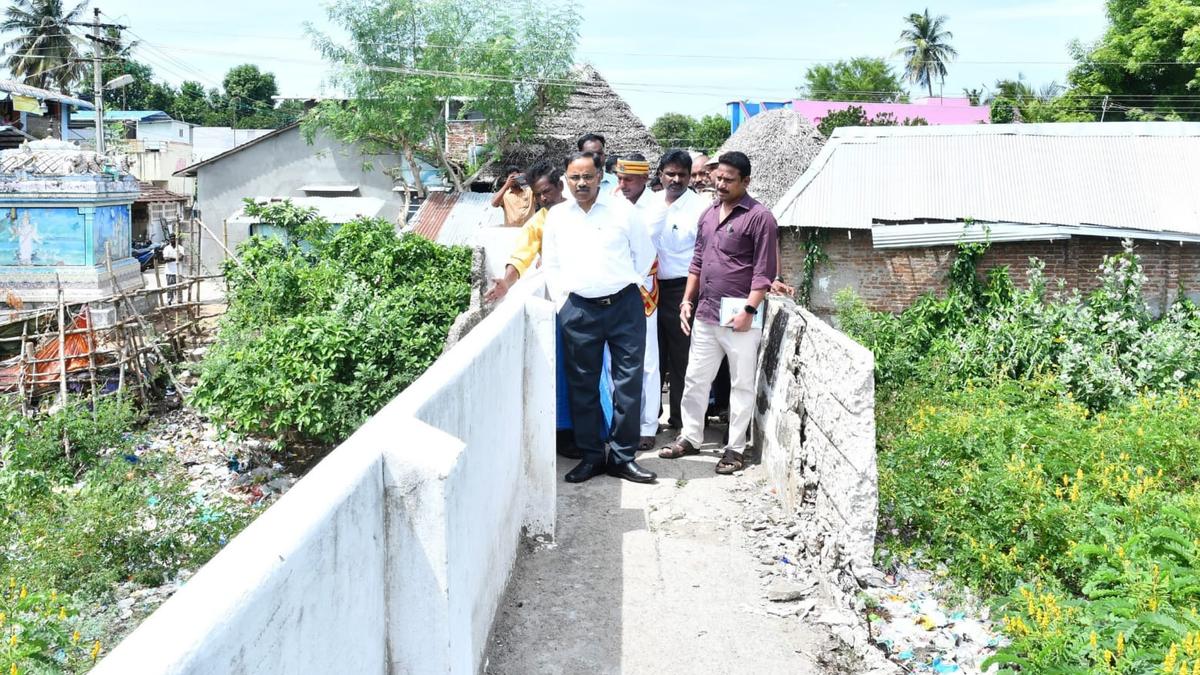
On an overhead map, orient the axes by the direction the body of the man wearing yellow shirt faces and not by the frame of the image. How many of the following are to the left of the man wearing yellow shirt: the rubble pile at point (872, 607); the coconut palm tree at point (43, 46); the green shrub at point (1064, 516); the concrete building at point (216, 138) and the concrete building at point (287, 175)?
2

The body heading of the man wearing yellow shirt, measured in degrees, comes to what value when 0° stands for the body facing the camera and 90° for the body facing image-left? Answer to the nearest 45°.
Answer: approximately 45°

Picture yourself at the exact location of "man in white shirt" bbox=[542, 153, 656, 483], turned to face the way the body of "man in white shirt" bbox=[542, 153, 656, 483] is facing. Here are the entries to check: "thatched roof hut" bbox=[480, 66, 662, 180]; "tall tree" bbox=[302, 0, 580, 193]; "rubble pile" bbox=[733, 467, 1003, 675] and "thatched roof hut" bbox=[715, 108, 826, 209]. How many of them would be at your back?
3

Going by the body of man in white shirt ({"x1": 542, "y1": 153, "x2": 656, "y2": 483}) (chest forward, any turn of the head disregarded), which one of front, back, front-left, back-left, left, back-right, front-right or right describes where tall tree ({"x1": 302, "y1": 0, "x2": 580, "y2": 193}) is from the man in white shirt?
back

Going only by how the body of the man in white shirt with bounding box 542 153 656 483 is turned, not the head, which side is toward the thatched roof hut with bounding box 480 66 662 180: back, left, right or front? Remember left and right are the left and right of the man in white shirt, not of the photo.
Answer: back

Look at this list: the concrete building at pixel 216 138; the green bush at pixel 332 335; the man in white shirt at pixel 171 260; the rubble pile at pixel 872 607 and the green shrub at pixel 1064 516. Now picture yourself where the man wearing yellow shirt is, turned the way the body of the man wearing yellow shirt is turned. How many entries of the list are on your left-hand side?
2

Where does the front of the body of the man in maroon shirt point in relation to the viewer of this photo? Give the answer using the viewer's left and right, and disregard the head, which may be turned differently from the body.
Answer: facing the viewer and to the left of the viewer

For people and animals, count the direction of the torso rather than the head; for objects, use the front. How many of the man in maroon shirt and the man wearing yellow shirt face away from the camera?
0
